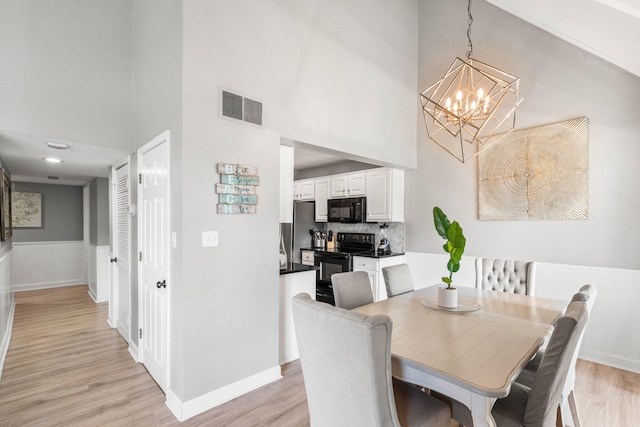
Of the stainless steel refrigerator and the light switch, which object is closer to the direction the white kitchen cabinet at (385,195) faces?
the light switch

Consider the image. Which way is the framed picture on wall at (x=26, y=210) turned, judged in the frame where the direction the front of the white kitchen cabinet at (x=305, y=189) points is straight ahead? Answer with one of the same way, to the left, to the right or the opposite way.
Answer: to the left

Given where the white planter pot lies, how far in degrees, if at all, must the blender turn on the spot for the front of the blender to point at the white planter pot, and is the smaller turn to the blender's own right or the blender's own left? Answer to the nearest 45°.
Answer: approximately 45° to the blender's own left

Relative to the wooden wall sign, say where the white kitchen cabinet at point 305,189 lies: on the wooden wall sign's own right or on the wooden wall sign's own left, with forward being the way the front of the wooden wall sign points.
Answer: on the wooden wall sign's own left

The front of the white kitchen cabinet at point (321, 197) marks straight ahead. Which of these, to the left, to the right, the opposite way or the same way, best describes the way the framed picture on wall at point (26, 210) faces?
to the left

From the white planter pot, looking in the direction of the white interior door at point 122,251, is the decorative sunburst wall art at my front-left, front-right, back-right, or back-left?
back-right

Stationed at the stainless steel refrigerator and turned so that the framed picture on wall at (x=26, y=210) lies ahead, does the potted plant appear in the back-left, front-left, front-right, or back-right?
back-left

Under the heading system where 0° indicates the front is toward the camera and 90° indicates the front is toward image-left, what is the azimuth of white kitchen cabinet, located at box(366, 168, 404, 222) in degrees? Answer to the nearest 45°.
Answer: approximately 45°

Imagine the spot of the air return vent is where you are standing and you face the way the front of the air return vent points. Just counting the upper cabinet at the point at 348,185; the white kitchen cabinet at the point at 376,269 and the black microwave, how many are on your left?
3
